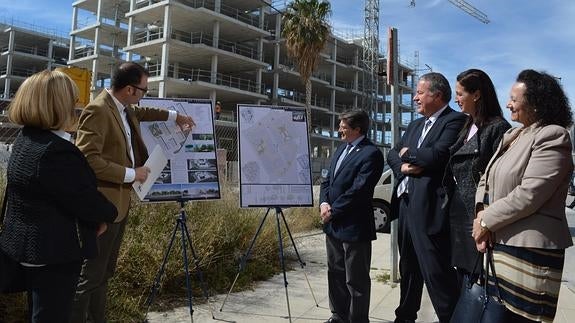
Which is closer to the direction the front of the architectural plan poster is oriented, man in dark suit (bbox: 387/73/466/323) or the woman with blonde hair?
the woman with blonde hair

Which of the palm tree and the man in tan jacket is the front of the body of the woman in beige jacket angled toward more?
the man in tan jacket

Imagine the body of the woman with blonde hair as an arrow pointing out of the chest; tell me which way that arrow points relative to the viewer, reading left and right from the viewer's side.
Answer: facing away from the viewer and to the right of the viewer

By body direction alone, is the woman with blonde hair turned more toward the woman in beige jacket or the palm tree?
the palm tree

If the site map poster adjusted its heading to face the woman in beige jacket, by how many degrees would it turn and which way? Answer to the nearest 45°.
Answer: approximately 45° to its left

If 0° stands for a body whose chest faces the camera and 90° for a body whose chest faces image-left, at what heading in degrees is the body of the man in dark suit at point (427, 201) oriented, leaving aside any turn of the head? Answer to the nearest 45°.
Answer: approximately 45°

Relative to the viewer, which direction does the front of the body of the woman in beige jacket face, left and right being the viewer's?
facing to the left of the viewer

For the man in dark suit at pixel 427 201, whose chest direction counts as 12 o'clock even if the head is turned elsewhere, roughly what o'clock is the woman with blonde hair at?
The woman with blonde hair is roughly at 12 o'clock from the man in dark suit.

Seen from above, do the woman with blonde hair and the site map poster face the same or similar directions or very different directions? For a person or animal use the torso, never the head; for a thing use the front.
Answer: very different directions
